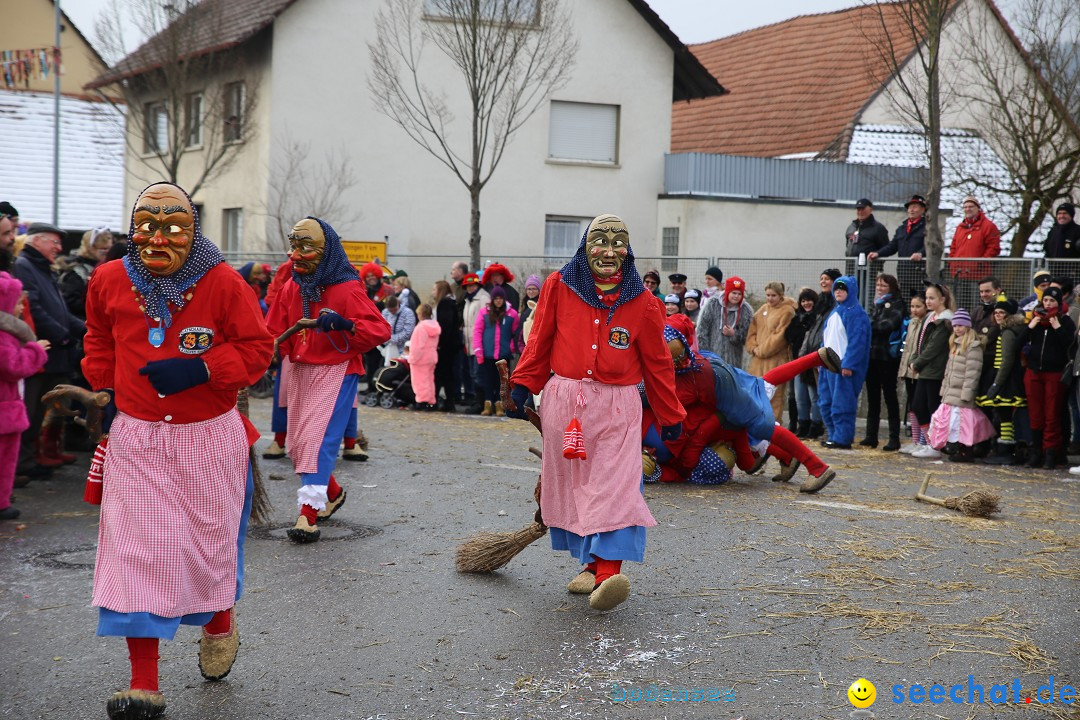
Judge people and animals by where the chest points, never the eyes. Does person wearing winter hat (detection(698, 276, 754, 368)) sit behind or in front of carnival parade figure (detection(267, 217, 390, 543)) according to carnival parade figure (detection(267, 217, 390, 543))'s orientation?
behind

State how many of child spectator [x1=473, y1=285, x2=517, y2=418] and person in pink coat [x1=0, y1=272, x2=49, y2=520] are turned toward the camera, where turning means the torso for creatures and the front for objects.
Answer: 1

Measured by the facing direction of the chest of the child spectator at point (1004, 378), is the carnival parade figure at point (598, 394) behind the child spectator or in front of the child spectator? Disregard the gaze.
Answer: in front

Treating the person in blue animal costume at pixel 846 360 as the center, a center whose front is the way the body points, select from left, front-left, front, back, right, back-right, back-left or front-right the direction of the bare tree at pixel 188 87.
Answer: right

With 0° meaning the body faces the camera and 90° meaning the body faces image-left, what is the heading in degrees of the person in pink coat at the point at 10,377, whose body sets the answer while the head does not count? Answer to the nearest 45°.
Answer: approximately 270°

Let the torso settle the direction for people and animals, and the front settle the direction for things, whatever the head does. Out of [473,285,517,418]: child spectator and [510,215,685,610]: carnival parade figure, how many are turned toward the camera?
2

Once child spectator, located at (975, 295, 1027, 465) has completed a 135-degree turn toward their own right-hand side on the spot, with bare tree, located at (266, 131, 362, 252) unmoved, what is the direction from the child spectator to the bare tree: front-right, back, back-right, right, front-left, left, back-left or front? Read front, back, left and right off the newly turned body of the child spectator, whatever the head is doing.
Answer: front-left

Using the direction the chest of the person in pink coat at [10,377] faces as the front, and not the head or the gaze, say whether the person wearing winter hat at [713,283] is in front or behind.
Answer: in front

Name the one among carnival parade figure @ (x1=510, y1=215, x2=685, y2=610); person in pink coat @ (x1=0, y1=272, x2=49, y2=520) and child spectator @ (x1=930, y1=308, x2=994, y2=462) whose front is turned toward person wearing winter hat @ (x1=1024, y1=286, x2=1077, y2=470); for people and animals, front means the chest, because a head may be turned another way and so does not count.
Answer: the person in pink coat
